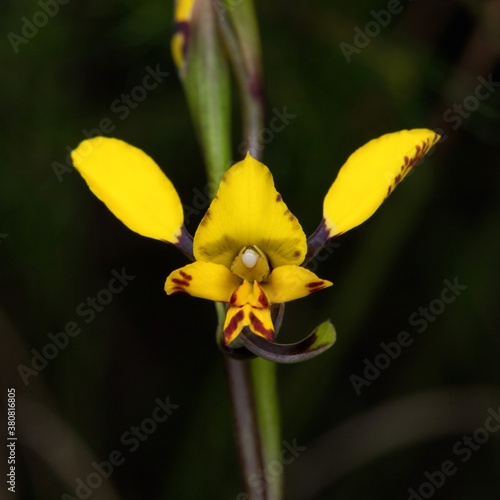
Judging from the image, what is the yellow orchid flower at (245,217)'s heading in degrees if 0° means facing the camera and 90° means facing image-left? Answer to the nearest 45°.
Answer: approximately 0°
